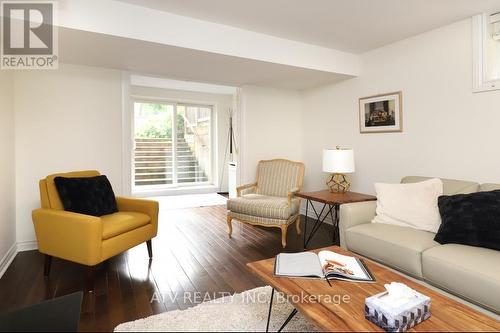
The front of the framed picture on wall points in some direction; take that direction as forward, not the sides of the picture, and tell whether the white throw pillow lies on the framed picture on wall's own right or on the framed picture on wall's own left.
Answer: on the framed picture on wall's own left

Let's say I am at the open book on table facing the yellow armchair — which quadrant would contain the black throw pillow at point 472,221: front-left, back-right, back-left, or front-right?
back-right

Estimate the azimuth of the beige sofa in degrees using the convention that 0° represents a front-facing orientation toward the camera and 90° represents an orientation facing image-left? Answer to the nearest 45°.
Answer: approximately 45°

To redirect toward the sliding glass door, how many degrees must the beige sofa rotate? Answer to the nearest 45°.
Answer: approximately 90° to its right

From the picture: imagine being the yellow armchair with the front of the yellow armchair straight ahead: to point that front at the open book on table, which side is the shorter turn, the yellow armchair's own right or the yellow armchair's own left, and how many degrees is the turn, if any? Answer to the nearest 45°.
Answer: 0° — it already faces it

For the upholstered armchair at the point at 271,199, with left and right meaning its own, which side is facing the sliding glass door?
right

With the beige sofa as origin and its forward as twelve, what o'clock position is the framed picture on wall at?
The framed picture on wall is roughly at 4 o'clock from the beige sofa.

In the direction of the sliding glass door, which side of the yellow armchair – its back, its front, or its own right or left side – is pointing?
left

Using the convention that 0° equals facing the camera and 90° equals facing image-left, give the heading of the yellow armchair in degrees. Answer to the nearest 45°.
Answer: approximately 315°
